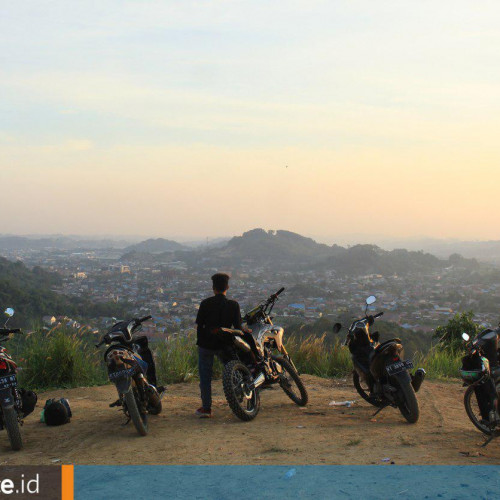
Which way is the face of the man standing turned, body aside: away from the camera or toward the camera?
away from the camera

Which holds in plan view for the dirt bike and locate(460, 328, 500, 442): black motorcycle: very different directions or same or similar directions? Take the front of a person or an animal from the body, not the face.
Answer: very different directions

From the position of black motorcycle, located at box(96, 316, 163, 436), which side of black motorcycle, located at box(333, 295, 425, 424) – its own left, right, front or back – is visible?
left

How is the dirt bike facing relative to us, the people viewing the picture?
facing away from the viewer and to the right of the viewer

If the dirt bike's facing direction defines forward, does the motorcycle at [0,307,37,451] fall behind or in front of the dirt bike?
behind

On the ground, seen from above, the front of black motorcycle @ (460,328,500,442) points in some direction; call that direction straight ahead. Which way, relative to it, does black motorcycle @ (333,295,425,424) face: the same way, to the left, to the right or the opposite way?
to the right

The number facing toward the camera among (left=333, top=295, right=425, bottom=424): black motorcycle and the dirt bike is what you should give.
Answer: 0

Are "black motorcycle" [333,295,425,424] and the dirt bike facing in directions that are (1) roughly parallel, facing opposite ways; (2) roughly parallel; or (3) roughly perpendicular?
roughly perpendicular

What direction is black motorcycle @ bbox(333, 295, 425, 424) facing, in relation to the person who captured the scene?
facing away from the viewer and to the left of the viewer

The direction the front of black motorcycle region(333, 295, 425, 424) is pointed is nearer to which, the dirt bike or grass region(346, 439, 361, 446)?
the dirt bike

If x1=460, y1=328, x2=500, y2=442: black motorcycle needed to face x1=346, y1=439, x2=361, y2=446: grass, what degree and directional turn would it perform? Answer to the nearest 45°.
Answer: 0° — it already faces it
